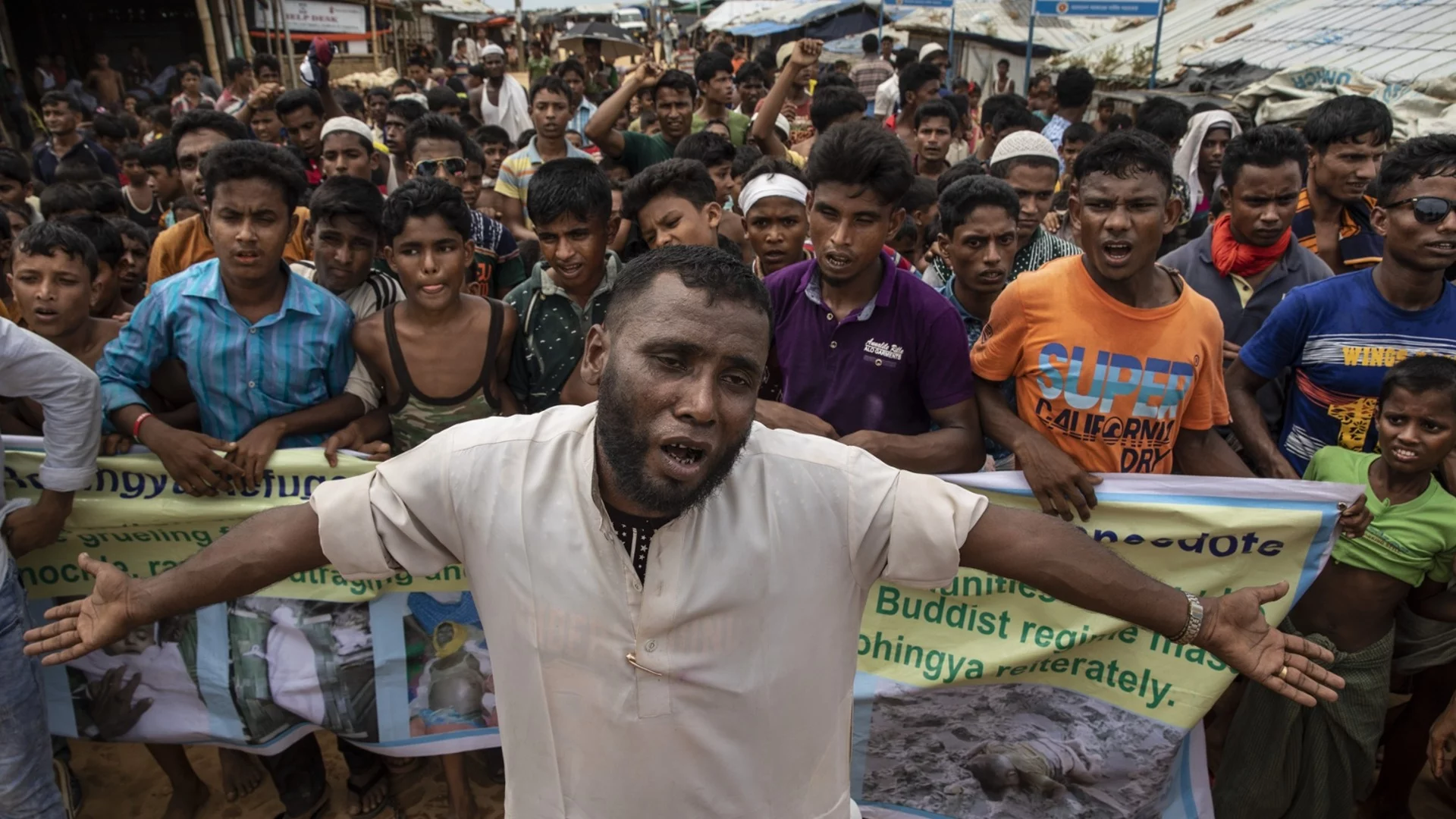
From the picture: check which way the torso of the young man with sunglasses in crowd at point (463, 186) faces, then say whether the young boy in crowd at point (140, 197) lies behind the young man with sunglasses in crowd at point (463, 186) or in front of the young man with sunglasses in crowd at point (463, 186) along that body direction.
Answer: behind

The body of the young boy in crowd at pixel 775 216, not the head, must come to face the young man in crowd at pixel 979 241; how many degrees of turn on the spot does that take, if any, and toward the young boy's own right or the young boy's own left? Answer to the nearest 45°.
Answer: approximately 90° to the young boy's own left

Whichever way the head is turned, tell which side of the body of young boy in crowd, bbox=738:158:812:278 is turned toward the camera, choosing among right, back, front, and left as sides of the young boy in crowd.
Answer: front

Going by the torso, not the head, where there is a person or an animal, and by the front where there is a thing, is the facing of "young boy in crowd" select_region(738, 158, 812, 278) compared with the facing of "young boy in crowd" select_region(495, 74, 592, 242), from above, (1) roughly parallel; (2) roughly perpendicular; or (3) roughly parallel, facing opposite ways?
roughly parallel

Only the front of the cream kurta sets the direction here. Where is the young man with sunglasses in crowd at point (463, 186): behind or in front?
behind

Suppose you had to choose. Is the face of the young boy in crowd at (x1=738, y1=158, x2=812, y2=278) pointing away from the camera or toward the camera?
toward the camera

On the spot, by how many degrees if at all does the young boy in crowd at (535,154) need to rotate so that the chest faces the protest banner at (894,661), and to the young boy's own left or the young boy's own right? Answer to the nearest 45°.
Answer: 0° — they already face it

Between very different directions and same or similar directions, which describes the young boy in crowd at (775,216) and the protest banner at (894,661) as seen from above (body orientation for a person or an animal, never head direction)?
same or similar directions

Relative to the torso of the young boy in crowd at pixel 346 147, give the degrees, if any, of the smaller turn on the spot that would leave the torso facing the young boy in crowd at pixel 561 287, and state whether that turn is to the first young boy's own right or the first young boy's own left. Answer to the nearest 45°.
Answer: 0° — they already face them

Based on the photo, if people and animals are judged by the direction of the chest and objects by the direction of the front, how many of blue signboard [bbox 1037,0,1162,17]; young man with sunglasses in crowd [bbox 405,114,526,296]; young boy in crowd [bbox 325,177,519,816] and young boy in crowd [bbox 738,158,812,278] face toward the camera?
4

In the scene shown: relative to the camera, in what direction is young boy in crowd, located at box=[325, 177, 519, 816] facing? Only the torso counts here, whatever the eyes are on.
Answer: toward the camera

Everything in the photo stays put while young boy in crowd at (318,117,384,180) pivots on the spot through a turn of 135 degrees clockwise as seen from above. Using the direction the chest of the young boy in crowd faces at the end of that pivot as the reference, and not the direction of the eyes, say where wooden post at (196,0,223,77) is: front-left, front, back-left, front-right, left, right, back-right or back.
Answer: front-right

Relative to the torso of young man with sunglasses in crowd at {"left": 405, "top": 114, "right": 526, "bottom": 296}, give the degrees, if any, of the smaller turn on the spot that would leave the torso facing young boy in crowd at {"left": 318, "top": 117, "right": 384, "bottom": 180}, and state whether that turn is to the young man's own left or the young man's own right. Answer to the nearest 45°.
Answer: approximately 135° to the young man's own right

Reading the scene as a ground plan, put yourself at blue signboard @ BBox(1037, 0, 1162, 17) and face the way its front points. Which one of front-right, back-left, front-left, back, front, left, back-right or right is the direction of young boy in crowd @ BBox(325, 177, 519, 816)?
front

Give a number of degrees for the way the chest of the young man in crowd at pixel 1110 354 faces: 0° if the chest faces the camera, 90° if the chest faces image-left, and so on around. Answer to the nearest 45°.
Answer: approximately 0°

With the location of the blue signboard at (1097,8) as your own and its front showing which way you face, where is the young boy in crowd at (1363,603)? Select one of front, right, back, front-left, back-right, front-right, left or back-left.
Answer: front
